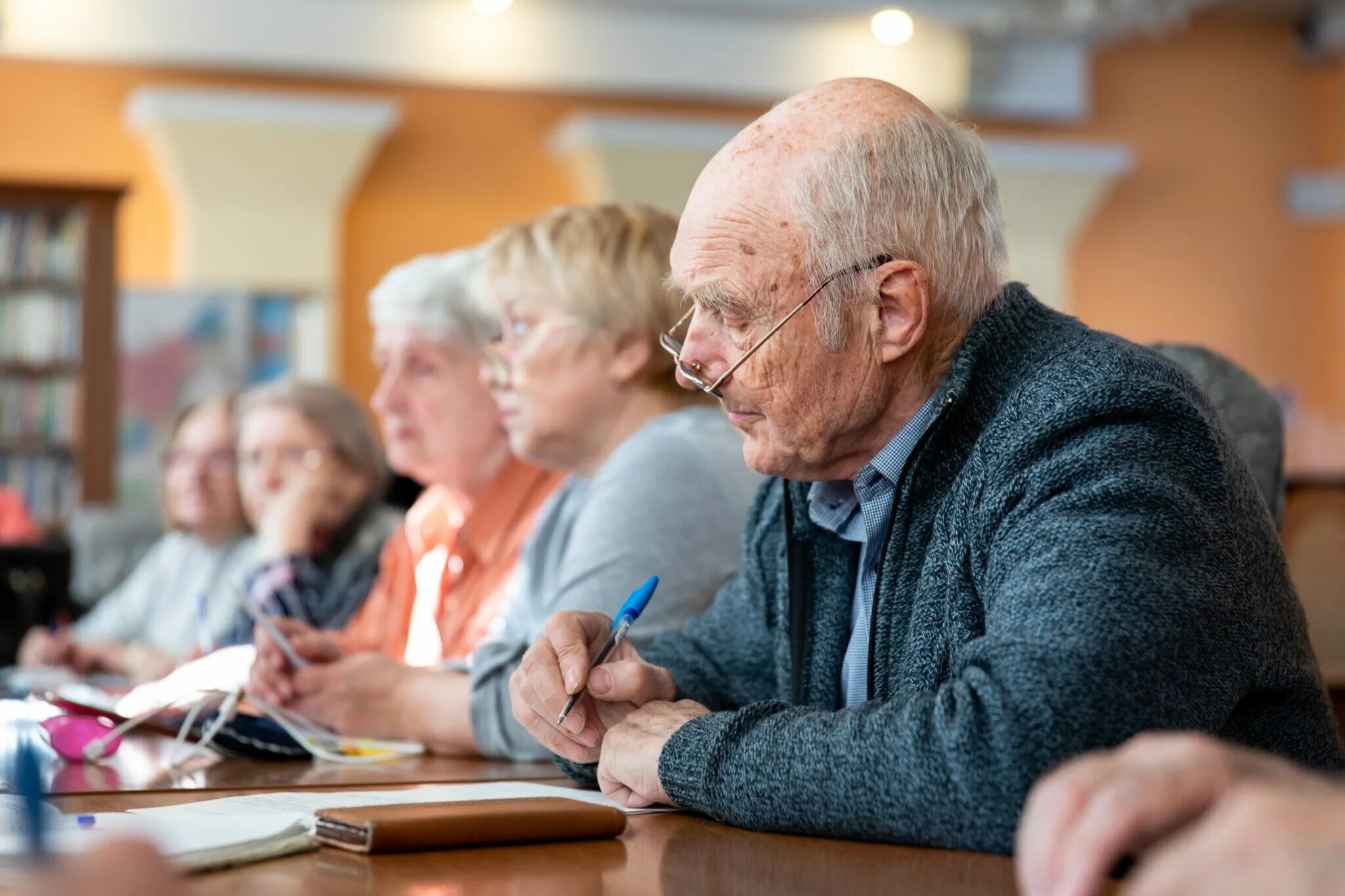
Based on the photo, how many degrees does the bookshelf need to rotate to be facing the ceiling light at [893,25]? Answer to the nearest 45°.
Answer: approximately 90° to its left

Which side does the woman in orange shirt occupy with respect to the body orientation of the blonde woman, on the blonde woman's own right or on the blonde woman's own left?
on the blonde woman's own right

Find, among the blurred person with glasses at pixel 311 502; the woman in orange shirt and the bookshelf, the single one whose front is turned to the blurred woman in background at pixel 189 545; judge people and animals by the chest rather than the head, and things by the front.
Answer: the bookshelf

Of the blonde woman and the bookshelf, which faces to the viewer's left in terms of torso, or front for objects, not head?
the blonde woman

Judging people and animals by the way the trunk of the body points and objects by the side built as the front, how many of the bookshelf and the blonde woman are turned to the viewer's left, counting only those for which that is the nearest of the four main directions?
1

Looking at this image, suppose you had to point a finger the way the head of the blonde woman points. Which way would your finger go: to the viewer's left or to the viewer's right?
to the viewer's left

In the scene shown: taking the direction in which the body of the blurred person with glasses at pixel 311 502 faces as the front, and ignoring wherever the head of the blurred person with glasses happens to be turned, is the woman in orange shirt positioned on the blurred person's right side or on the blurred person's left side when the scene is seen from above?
on the blurred person's left side

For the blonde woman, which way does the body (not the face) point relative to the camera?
to the viewer's left

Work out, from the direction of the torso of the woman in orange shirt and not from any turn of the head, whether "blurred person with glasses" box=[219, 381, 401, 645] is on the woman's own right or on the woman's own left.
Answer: on the woman's own right

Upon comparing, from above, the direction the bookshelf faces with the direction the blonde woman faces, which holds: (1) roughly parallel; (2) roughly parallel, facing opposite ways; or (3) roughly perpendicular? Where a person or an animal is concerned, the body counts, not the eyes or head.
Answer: roughly perpendicular

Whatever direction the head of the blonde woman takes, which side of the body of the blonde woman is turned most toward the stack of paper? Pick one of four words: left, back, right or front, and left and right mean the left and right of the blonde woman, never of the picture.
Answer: left
